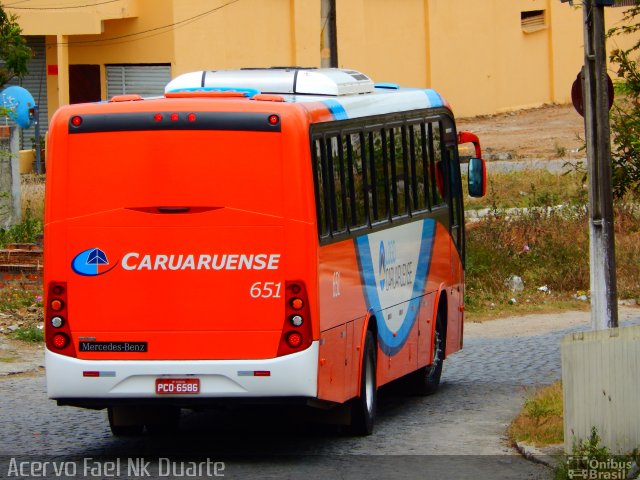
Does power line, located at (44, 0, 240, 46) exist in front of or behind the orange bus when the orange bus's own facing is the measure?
in front

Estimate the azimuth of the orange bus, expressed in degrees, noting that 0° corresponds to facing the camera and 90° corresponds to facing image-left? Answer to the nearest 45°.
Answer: approximately 180°

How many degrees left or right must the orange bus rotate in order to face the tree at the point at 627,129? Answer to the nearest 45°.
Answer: approximately 45° to its right

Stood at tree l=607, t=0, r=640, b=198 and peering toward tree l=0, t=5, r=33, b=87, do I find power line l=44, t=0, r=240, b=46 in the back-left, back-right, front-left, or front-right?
front-right

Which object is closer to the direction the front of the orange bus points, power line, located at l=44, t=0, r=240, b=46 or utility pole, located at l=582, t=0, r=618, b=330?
the power line
